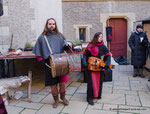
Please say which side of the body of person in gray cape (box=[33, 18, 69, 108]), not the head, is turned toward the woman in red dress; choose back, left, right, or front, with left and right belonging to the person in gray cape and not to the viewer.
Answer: left

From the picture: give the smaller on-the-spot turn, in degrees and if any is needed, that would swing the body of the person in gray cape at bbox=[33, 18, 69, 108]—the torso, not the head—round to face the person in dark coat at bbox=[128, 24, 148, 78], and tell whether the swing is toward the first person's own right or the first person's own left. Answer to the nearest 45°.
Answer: approximately 135° to the first person's own left

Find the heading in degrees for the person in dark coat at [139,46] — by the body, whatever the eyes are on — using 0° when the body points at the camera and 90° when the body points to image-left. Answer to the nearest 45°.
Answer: approximately 0°

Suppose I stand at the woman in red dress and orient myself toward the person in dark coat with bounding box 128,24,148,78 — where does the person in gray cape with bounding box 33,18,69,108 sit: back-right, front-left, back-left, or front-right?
back-left

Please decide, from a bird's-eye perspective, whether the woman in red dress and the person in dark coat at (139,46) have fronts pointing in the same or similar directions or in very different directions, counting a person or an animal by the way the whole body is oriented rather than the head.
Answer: same or similar directions

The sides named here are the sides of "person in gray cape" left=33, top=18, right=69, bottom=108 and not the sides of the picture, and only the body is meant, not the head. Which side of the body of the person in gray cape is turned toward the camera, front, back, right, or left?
front

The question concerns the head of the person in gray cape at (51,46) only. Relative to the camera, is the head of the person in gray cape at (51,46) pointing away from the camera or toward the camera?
toward the camera

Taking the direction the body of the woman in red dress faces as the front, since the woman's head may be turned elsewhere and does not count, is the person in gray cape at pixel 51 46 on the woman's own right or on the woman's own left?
on the woman's own right

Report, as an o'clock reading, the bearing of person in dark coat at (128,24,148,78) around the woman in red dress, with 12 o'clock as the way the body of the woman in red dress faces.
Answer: The person in dark coat is roughly at 7 o'clock from the woman in red dress.

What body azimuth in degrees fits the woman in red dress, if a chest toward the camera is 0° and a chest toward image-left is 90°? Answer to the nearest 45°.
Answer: approximately 0°

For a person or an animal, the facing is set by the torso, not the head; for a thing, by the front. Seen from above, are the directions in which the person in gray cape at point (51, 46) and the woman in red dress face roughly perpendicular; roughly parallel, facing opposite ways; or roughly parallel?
roughly parallel

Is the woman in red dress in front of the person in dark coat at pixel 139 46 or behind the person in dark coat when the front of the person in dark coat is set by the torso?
in front

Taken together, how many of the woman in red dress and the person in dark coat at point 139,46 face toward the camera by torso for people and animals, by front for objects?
2
